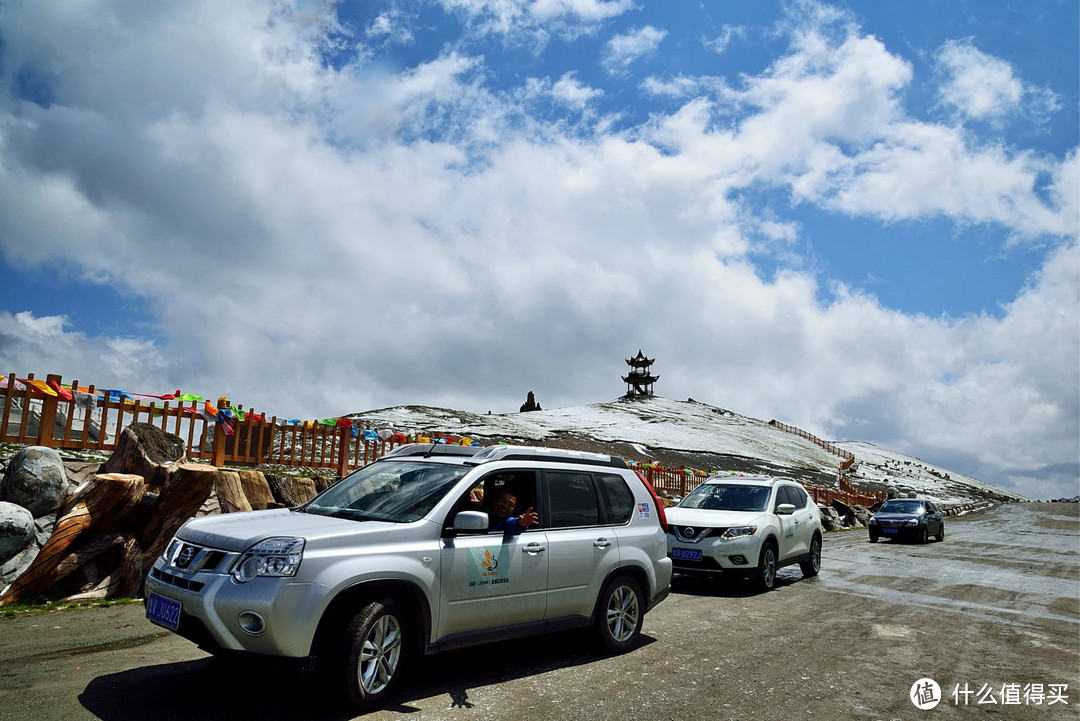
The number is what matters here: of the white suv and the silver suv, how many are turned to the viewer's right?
0

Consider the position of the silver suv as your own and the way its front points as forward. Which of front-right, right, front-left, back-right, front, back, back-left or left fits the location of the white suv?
back

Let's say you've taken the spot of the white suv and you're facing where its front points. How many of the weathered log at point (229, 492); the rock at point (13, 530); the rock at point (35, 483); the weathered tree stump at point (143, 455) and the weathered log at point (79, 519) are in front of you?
5

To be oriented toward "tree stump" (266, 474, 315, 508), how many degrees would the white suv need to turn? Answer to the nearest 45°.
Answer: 0° — it already faces it

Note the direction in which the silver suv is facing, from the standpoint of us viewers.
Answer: facing the viewer and to the left of the viewer

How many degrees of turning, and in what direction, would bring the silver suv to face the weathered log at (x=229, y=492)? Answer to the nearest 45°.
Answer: approximately 90° to its right

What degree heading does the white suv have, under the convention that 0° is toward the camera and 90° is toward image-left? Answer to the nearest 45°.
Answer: approximately 45°

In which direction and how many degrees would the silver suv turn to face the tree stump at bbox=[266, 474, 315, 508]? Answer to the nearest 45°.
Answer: approximately 135° to its right

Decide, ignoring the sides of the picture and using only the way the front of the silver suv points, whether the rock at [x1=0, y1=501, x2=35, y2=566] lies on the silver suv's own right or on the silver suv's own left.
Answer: on the silver suv's own right
